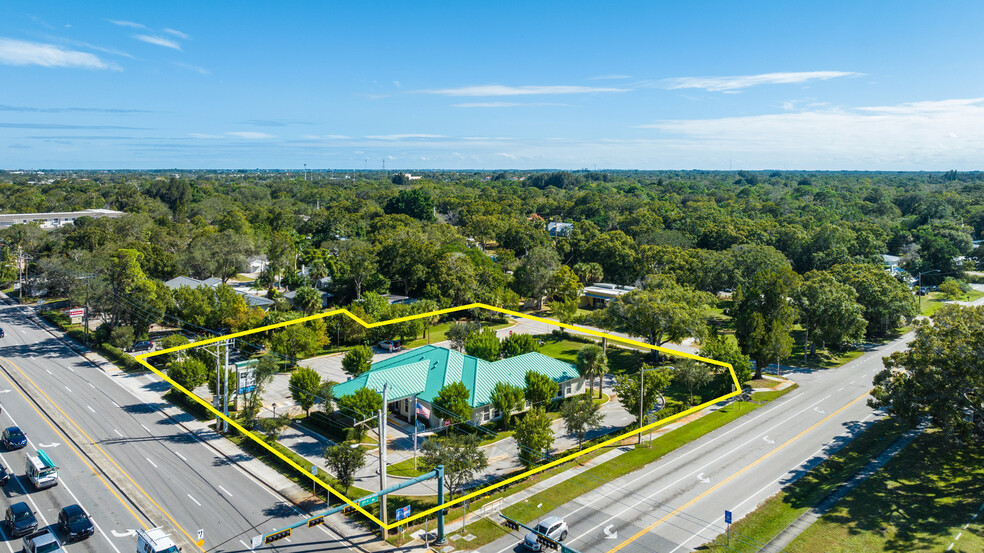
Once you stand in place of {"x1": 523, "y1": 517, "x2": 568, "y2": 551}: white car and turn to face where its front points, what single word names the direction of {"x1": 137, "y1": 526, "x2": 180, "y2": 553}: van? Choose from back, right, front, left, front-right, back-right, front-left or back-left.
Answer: front-right

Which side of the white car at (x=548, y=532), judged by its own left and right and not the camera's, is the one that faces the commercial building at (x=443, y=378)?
right

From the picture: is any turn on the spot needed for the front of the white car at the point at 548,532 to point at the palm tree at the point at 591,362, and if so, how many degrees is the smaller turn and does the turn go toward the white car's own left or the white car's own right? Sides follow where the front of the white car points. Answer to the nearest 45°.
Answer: approximately 135° to the white car's own right

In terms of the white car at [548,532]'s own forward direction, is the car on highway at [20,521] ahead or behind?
ahead

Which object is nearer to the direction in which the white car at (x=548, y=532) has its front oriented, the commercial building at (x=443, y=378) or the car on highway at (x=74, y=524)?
the car on highway

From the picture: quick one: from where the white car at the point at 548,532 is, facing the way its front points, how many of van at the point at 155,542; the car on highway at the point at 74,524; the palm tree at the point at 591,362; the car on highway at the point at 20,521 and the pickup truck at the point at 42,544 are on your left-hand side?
0

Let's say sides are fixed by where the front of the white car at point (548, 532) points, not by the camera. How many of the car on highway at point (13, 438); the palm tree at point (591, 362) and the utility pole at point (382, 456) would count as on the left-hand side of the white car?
0

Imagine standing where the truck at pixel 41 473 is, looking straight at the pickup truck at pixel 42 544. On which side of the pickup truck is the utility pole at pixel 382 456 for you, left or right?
left

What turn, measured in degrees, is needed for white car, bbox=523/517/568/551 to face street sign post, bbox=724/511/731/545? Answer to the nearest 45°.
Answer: approximately 135° to its left

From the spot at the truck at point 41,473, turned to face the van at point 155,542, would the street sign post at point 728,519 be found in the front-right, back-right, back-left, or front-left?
front-left

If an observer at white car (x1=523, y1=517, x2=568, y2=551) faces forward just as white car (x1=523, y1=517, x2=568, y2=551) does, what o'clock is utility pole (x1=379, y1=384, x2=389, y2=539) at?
The utility pole is roughly at 1 o'clock from the white car.

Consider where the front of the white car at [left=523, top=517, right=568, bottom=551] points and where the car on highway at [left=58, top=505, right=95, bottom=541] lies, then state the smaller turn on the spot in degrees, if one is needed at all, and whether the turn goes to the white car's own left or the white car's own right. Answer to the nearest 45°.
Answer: approximately 45° to the white car's own right

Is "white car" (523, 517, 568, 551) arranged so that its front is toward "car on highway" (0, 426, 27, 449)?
no

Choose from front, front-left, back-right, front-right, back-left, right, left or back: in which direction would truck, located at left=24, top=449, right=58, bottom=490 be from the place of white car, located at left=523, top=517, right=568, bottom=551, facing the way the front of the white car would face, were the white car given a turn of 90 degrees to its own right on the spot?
front-left

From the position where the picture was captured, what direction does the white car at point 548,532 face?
facing the viewer and to the left of the viewer

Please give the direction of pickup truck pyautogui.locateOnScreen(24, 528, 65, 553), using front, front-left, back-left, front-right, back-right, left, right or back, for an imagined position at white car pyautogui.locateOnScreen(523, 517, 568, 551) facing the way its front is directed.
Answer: front-right

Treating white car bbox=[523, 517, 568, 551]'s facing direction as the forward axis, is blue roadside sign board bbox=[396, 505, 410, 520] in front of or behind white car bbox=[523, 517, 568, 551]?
in front
